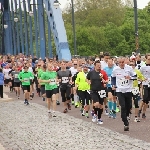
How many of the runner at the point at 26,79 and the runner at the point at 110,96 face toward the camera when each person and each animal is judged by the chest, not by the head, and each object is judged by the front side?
2

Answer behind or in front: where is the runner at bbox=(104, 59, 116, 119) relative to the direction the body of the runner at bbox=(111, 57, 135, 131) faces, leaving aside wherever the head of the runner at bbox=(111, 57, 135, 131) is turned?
behind

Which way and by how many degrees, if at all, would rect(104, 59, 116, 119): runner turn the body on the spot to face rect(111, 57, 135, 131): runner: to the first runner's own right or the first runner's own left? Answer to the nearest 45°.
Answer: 0° — they already face them
